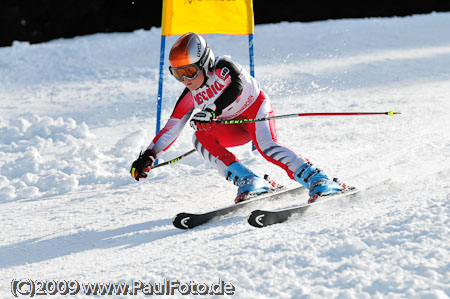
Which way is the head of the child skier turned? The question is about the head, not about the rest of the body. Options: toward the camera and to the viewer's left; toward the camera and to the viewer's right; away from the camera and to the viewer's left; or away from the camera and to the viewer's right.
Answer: toward the camera and to the viewer's left

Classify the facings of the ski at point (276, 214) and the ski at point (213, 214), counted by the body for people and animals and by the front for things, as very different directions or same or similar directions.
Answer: same or similar directions

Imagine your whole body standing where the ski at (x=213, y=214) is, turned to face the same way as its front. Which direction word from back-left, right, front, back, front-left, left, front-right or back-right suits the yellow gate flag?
back-right

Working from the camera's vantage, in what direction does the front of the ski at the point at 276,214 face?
facing the viewer and to the left of the viewer

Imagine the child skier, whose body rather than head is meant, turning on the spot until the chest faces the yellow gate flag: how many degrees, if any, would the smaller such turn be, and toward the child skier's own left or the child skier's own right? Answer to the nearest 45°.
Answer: approximately 135° to the child skier's own right
